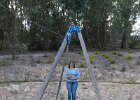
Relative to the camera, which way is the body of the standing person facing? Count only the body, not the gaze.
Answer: toward the camera
